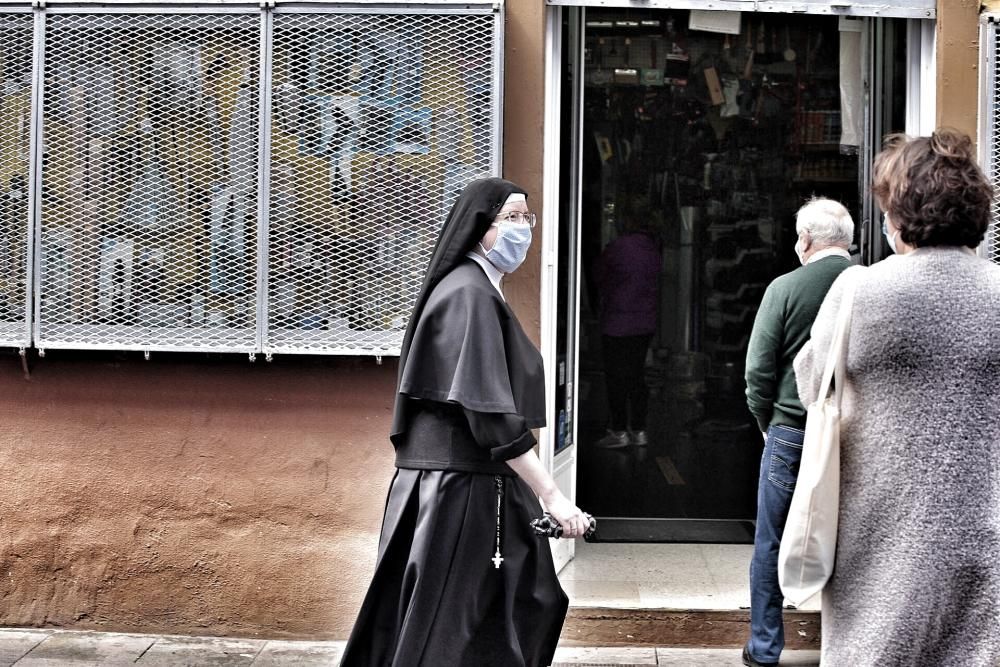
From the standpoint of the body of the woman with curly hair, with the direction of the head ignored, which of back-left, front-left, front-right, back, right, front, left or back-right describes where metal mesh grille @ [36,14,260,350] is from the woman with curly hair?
front-left

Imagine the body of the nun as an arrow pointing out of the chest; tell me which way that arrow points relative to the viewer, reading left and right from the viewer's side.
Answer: facing to the right of the viewer

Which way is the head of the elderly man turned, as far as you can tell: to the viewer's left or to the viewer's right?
to the viewer's left

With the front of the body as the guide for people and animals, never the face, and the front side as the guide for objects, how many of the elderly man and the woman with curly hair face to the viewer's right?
0

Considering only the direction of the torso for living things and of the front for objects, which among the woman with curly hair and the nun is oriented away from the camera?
the woman with curly hair

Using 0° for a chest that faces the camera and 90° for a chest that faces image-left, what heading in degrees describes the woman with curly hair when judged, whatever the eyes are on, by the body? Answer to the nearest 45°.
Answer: approximately 180°

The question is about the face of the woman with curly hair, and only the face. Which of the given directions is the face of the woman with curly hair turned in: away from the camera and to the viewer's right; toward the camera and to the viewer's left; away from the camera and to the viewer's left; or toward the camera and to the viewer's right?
away from the camera and to the viewer's left

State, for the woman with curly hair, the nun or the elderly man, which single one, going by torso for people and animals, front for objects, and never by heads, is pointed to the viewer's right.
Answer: the nun

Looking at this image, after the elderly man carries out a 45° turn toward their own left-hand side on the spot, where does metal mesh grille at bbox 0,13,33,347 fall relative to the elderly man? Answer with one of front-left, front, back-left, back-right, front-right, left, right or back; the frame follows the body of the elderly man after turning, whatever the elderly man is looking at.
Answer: front

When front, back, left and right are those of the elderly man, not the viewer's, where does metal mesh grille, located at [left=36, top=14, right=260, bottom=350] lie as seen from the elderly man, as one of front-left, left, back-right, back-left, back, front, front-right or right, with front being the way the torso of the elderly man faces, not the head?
front-left

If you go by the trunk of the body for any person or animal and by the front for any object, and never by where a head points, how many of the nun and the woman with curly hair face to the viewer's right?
1

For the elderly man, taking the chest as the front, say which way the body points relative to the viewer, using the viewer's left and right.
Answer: facing away from the viewer and to the left of the viewer

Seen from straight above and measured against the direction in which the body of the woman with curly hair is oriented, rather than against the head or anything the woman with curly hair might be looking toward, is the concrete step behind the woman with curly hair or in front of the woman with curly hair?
in front

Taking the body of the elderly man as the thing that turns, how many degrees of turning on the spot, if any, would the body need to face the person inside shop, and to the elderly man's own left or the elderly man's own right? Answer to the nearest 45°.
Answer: approximately 45° to the elderly man's own right
